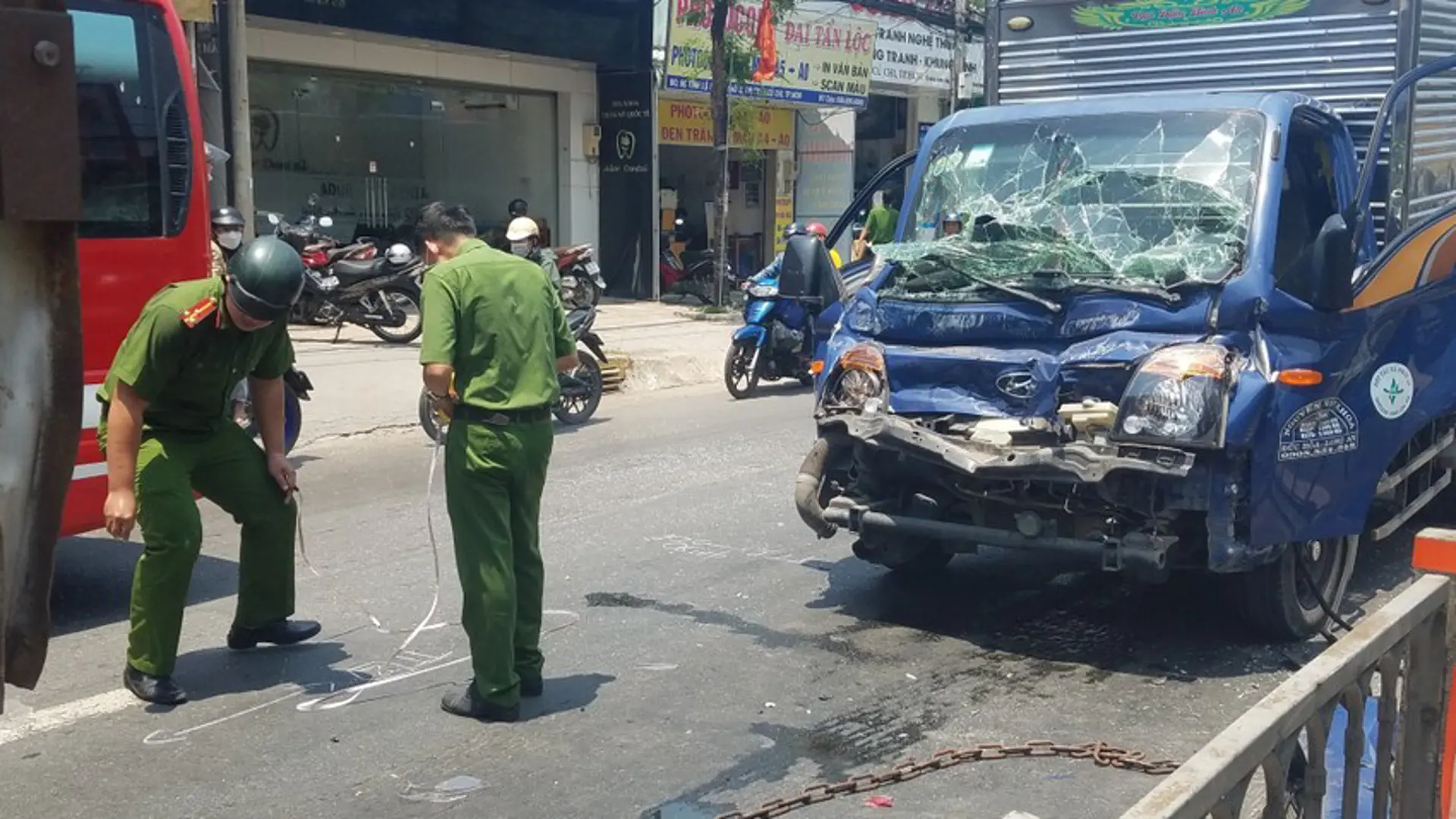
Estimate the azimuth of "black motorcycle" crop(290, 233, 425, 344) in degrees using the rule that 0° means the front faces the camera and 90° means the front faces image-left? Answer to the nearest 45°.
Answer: approximately 90°

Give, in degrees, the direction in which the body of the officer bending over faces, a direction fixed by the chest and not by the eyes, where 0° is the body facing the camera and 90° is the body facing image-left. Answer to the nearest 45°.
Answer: approximately 315°

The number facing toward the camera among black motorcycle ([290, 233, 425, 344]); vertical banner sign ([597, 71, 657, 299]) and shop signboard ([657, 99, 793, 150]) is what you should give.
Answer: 2

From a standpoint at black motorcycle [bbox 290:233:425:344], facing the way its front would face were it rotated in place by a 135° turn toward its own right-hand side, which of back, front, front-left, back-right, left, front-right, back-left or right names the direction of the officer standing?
back-right

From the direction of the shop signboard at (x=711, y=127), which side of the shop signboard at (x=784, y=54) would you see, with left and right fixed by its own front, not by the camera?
right

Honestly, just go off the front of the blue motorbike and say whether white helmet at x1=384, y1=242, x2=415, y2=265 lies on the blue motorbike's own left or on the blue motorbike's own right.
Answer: on the blue motorbike's own right

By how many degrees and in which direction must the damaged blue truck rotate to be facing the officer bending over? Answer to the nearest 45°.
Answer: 0° — it already faces them

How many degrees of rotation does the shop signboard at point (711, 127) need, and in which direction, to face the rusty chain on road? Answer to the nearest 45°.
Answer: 0° — it already faces it

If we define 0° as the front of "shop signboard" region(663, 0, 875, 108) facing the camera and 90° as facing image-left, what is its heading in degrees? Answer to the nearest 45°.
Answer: approximately 0°

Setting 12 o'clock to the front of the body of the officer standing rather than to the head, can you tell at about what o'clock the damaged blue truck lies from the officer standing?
The damaged blue truck is roughly at 4 o'clock from the officer standing.

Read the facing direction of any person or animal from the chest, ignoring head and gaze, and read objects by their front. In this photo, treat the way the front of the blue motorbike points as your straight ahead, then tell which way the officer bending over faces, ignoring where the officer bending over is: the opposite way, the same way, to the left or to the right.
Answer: to the left
